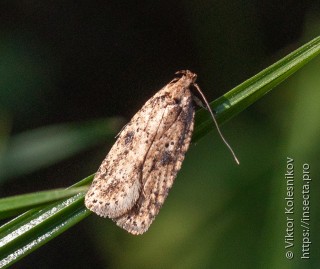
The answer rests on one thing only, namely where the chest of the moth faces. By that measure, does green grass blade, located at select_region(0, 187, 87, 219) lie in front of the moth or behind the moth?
behind

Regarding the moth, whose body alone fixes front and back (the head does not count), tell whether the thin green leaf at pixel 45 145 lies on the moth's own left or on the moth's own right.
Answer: on the moth's own left

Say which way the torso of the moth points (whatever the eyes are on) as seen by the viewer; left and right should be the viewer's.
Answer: facing away from the viewer and to the right of the viewer
